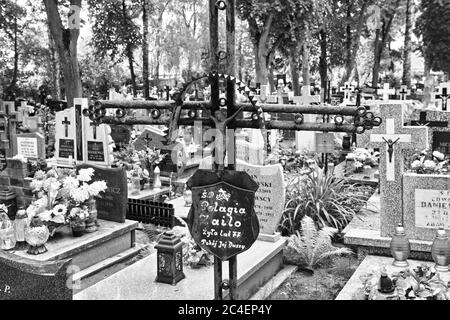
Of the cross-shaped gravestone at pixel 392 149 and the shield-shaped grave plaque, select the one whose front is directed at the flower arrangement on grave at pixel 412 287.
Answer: the cross-shaped gravestone

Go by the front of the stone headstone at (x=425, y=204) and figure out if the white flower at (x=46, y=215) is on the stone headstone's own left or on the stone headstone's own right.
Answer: on the stone headstone's own right

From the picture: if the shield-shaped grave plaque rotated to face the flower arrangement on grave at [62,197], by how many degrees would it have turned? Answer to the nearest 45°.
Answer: approximately 135° to its right

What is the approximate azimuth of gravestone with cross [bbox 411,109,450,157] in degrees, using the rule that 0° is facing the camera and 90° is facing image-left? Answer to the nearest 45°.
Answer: approximately 0°

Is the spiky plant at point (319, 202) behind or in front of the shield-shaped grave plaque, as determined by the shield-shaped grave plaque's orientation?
behind

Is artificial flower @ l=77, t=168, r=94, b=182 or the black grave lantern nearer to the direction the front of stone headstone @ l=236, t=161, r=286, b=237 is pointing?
the black grave lantern

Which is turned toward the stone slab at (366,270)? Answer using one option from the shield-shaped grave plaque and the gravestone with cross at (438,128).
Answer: the gravestone with cross

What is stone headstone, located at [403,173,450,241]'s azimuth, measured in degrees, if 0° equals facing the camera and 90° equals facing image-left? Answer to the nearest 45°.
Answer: approximately 0°

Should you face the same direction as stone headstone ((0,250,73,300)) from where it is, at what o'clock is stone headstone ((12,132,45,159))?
stone headstone ((12,132,45,159)) is roughly at 6 o'clock from stone headstone ((0,250,73,300)).

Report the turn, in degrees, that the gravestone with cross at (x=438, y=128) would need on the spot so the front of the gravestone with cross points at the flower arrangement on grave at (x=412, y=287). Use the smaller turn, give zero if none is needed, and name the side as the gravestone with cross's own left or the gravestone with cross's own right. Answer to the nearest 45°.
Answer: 0° — it already faces it
